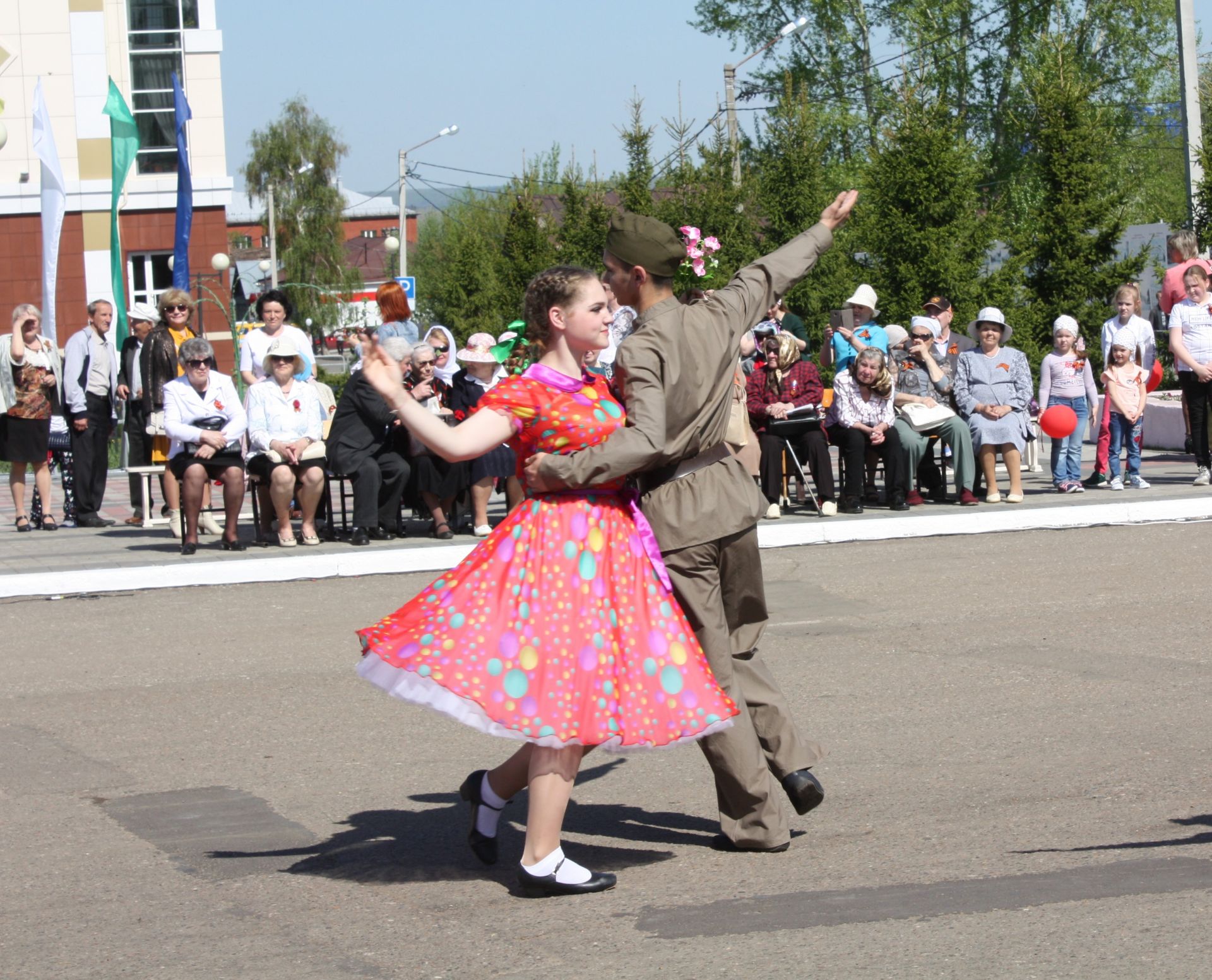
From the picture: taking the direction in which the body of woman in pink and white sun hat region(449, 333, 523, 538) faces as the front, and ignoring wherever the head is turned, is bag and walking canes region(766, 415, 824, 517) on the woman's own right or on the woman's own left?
on the woman's own left

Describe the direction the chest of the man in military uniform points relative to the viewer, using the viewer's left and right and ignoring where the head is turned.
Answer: facing away from the viewer and to the left of the viewer

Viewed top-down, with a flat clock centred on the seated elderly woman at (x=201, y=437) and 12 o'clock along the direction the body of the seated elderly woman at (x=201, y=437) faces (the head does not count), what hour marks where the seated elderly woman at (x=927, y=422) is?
the seated elderly woman at (x=927, y=422) is roughly at 9 o'clock from the seated elderly woman at (x=201, y=437).

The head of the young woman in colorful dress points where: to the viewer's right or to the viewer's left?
to the viewer's right

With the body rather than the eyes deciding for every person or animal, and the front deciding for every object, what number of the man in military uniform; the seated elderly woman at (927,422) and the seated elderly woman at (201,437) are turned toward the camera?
2

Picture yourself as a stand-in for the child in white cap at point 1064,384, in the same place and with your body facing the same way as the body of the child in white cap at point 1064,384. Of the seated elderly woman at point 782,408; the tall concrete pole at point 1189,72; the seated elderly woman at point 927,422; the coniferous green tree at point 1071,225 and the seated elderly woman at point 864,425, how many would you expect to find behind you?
2

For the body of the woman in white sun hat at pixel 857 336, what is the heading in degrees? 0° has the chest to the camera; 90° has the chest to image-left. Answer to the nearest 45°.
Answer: approximately 45°

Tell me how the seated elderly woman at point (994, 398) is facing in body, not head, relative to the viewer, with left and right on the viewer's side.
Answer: facing the viewer

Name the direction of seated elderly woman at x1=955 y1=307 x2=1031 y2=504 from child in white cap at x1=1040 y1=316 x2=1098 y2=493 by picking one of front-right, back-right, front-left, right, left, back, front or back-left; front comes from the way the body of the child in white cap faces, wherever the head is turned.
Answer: front-right

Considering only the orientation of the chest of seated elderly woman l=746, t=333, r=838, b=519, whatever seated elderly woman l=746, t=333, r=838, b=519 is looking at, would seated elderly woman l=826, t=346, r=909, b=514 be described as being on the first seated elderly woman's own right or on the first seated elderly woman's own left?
on the first seated elderly woman's own left

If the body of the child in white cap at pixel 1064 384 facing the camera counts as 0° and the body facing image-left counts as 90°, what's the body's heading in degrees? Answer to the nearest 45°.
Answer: approximately 0°

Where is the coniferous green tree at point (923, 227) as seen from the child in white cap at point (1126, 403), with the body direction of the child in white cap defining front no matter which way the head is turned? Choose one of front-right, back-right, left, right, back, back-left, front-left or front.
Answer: back-right

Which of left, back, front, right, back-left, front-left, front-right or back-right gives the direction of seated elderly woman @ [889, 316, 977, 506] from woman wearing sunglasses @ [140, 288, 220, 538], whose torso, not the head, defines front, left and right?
left

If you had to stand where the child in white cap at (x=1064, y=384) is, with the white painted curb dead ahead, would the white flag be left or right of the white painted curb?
right
